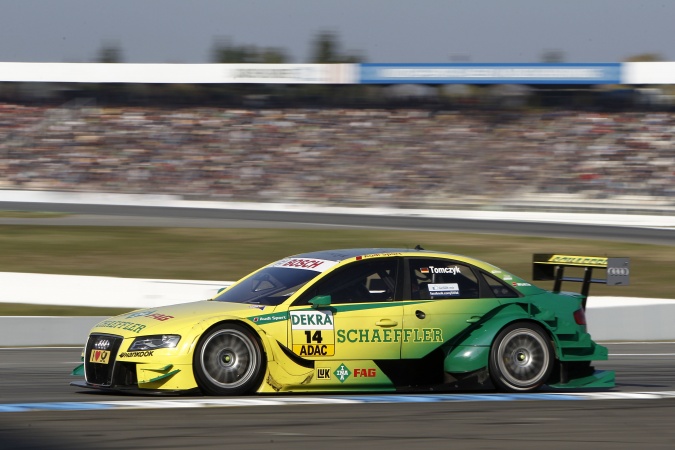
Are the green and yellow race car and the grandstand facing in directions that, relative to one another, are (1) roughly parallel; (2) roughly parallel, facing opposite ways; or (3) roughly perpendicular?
roughly perpendicular

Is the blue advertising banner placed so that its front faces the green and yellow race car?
yes

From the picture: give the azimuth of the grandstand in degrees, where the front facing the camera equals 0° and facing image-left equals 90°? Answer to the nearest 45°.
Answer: approximately 0°

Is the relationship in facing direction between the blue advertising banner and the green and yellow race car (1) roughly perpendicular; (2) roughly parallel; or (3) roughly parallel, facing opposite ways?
roughly perpendicular

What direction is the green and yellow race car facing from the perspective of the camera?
to the viewer's left

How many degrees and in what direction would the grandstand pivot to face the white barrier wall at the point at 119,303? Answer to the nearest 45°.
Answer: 0° — it already faces it

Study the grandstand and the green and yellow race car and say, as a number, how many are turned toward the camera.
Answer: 1

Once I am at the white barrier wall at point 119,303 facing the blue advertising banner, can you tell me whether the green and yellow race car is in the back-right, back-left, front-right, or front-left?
back-right

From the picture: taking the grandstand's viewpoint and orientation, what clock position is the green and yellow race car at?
The green and yellow race car is roughly at 12 o'clock from the grandstand.

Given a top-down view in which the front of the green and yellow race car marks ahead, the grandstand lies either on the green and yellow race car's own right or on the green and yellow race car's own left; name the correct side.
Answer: on the green and yellow race car's own right
